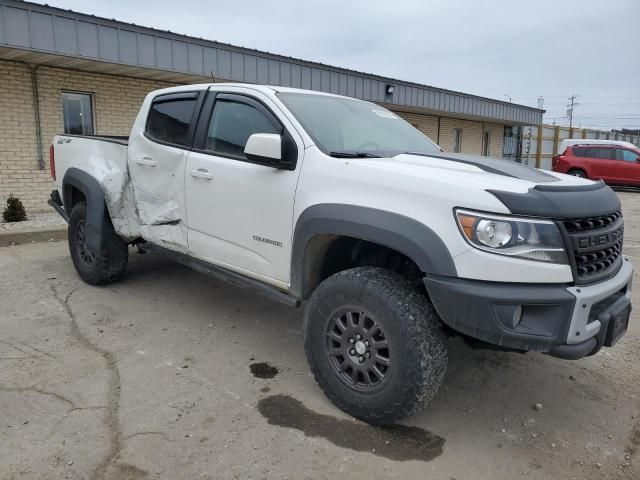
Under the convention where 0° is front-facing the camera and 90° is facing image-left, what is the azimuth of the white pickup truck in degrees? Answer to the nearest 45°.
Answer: approximately 315°

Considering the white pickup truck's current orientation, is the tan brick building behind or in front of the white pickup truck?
behind

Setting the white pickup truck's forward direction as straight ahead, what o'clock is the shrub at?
The shrub is roughly at 6 o'clock from the white pickup truck.

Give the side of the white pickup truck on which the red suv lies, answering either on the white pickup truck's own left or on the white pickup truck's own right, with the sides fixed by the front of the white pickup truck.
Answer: on the white pickup truck's own left
